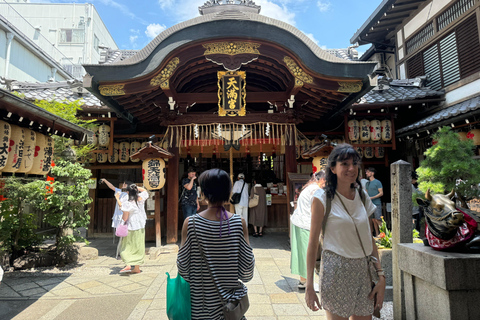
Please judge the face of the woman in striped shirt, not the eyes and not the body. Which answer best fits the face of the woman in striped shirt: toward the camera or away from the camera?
away from the camera

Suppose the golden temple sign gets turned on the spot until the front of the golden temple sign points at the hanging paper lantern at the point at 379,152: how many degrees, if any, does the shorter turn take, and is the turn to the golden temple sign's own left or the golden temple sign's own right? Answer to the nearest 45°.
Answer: approximately 90° to the golden temple sign's own left

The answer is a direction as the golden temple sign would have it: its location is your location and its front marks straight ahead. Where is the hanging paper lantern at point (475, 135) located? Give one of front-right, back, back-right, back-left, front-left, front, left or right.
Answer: left

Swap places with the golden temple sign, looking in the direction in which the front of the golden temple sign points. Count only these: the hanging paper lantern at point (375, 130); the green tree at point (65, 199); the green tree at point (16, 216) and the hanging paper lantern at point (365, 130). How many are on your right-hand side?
2

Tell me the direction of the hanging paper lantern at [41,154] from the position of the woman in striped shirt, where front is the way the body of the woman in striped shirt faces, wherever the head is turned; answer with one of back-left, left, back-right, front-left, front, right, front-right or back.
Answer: front-left

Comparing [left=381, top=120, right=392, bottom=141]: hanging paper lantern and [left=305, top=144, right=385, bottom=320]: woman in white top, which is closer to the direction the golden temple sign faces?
the woman in white top

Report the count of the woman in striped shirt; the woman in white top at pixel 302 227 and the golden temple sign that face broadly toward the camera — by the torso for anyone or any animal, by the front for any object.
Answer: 1

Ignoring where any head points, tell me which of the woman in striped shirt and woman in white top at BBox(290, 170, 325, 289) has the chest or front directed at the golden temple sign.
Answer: the woman in striped shirt

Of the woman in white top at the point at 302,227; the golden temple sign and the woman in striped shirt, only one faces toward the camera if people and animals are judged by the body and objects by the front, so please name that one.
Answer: the golden temple sign

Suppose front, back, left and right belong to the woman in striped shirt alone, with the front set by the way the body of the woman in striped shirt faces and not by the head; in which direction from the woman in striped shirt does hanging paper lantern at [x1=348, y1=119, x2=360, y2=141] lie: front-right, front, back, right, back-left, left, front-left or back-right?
front-right

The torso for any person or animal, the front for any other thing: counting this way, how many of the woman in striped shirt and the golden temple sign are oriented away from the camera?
1

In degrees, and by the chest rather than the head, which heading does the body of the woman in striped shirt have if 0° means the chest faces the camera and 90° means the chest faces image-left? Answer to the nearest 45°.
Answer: approximately 180°

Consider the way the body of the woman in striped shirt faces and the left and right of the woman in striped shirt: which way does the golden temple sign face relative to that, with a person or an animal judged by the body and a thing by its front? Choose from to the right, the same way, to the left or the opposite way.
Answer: the opposite way

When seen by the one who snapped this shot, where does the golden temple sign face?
facing the viewer
